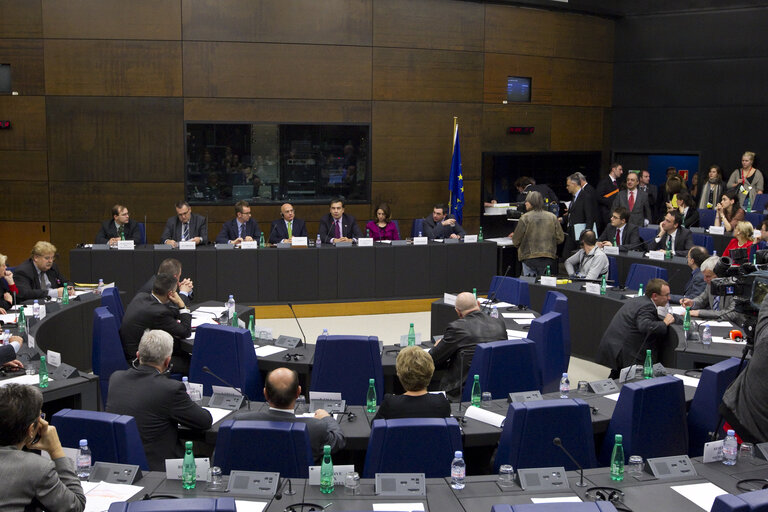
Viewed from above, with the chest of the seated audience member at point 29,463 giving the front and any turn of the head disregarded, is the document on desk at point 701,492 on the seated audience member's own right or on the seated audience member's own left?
on the seated audience member's own right

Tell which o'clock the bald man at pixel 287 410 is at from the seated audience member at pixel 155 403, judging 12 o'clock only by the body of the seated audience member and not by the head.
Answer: The bald man is roughly at 3 o'clock from the seated audience member.

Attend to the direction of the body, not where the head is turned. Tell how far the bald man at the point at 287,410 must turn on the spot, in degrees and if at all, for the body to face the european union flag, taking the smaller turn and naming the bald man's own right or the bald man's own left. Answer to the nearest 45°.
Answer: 0° — they already face it

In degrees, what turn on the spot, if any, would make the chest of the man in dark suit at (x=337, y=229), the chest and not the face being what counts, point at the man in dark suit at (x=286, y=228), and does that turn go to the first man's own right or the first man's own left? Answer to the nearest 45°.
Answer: approximately 90° to the first man's own right

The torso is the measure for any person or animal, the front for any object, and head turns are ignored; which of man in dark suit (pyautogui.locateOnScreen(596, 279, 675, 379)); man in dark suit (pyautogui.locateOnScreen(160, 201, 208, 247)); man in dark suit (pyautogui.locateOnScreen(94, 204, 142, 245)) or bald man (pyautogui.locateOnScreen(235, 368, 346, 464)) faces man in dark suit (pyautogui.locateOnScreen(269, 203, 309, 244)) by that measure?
the bald man

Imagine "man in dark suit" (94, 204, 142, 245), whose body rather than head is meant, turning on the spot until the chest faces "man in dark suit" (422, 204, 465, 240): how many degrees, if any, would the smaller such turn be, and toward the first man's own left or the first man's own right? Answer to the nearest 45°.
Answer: approximately 90° to the first man's own left

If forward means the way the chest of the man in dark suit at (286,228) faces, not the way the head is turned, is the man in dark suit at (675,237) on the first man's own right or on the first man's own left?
on the first man's own left

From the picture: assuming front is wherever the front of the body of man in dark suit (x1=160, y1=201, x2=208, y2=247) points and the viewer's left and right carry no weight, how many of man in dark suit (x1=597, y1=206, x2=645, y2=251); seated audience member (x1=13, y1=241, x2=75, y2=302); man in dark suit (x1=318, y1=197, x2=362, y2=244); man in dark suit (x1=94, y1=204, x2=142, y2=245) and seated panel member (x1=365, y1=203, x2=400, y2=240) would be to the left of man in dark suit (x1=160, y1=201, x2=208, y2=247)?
3
